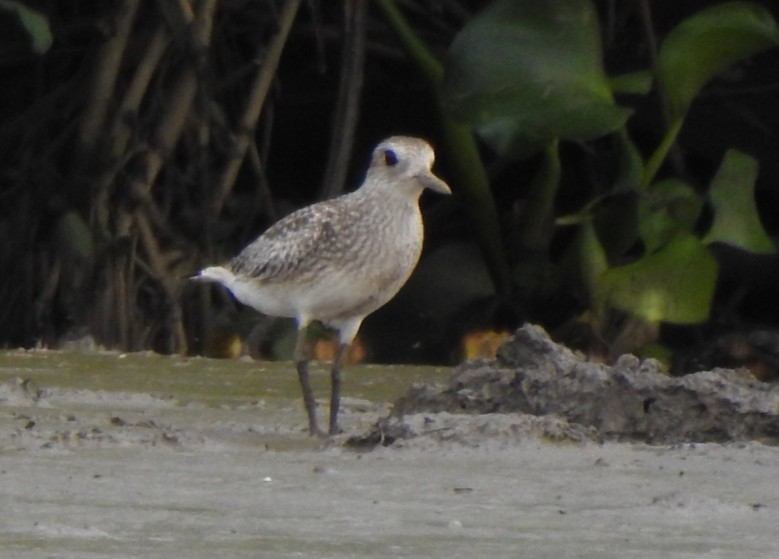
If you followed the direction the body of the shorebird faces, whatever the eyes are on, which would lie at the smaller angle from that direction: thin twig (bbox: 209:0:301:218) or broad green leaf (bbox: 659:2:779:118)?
the broad green leaf

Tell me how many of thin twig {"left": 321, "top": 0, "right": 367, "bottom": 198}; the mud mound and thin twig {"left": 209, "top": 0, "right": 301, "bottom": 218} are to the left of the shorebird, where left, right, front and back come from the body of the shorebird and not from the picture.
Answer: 2

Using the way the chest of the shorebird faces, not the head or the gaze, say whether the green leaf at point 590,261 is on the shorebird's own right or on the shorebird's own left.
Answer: on the shorebird's own left

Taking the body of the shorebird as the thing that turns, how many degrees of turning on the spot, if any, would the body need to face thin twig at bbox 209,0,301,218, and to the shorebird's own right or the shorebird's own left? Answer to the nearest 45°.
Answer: approximately 90° to the shorebird's own left

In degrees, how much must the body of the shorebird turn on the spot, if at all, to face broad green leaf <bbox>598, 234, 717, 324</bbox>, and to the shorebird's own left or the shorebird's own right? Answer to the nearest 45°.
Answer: approximately 45° to the shorebird's own left

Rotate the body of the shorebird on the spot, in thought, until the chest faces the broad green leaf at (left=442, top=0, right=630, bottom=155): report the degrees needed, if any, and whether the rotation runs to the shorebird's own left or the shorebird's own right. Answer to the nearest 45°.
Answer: approximately 45° to the shorebird's own left

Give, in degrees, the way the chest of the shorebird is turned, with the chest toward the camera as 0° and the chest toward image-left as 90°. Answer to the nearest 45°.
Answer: approximately 270°

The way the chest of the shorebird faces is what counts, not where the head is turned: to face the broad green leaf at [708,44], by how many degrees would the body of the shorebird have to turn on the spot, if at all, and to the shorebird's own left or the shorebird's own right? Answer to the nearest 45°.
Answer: approximately 45° to the shorebird's own left

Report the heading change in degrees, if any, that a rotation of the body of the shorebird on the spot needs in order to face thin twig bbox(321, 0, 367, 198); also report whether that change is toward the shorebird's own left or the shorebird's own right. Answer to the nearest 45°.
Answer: approximately 90° to the shorebird's own left

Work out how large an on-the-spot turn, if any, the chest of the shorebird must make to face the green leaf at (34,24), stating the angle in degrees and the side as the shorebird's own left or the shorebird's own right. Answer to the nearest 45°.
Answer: approximately 135° to the shorebird's own left
